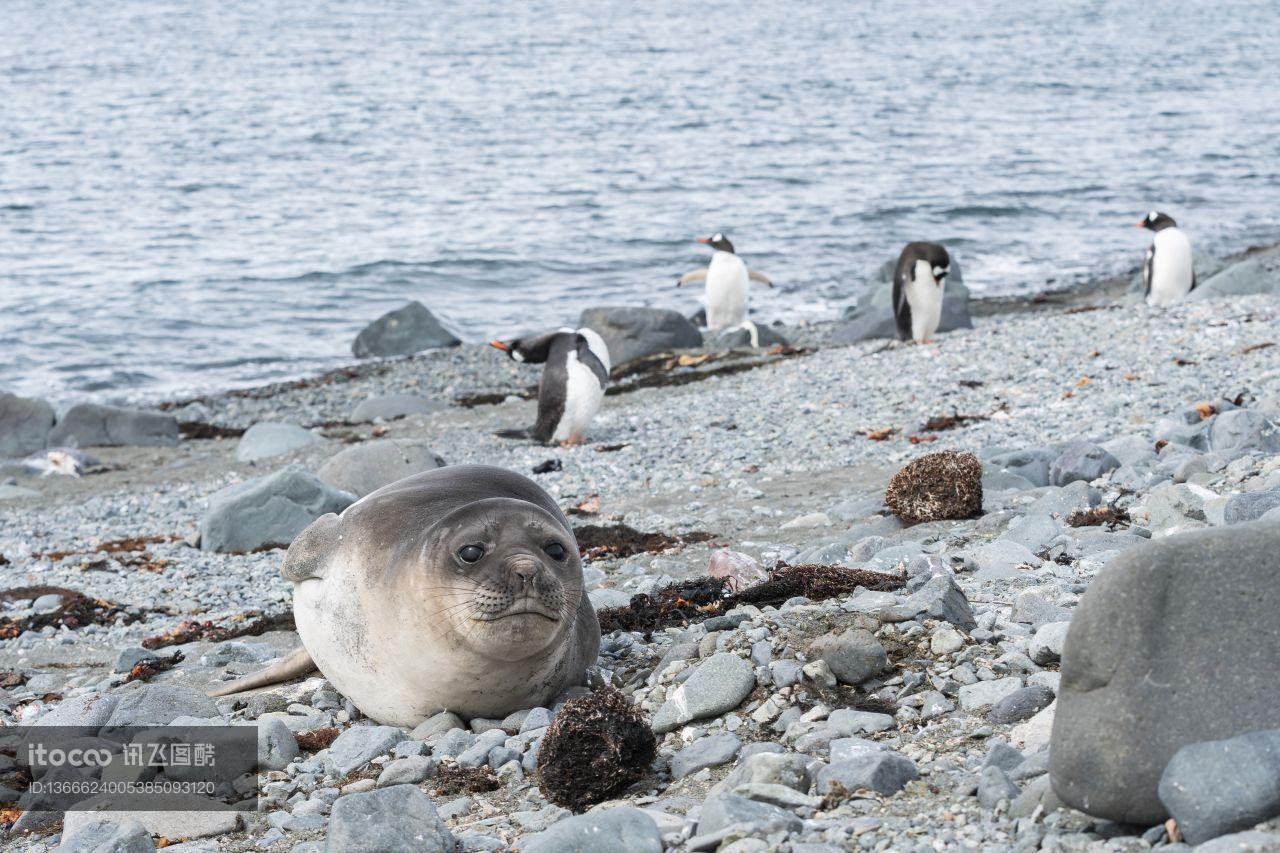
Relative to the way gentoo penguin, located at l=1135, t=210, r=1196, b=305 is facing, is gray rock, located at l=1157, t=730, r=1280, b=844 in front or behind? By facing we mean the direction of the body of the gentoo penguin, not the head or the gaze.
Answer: in front

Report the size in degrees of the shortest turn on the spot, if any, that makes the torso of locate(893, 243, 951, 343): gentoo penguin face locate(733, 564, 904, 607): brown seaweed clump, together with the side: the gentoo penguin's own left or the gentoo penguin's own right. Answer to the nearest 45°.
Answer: approximately 45° to the gentoo penguin's own right

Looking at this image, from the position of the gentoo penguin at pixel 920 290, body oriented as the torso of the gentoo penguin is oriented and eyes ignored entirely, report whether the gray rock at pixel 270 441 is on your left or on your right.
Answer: on your right

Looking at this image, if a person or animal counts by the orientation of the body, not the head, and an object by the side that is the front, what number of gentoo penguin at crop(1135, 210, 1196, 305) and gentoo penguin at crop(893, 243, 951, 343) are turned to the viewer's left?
0

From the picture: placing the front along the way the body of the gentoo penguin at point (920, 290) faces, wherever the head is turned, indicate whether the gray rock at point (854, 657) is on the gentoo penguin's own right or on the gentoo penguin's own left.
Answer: on the gentoo penguin's own right

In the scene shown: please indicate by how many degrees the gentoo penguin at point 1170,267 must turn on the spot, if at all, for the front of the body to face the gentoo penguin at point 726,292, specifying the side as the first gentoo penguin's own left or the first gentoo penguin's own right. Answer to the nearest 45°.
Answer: approximately 90° to the first gentoo penguin's own right

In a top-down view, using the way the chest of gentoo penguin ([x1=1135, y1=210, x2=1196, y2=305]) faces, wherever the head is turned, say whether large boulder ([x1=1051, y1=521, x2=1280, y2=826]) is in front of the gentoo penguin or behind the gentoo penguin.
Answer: in front

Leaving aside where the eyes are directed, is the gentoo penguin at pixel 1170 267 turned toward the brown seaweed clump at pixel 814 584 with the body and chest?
yes

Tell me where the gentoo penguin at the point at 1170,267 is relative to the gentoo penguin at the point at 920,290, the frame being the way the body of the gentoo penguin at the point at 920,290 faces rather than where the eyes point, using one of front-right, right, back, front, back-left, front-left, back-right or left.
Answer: left

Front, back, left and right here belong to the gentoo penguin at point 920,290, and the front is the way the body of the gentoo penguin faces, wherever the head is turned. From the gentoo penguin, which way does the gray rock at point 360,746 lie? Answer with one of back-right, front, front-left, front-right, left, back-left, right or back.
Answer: front-right

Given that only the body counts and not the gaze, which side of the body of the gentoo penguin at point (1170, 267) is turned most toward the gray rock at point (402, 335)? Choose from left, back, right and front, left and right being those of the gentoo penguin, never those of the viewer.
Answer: right

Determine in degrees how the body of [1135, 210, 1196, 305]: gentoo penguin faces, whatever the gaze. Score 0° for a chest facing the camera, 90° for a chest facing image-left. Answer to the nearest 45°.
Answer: approximately 0°

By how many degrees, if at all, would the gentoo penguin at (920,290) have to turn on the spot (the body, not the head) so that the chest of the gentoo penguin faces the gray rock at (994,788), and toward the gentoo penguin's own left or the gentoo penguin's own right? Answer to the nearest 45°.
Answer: approximately 45° to the gentoo penguin's own right

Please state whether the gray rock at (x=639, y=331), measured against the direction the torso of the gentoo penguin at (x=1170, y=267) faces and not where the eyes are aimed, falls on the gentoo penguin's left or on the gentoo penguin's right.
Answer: on the gentoo penguin's right

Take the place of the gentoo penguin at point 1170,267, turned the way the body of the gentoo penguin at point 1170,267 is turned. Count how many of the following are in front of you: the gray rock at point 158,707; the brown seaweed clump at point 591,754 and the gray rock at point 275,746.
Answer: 3

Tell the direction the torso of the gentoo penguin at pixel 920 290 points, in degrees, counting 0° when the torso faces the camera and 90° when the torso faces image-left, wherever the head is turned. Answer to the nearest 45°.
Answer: approximately 315°

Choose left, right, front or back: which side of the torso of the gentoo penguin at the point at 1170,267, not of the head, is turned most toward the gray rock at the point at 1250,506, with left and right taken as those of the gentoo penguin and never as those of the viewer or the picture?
front
